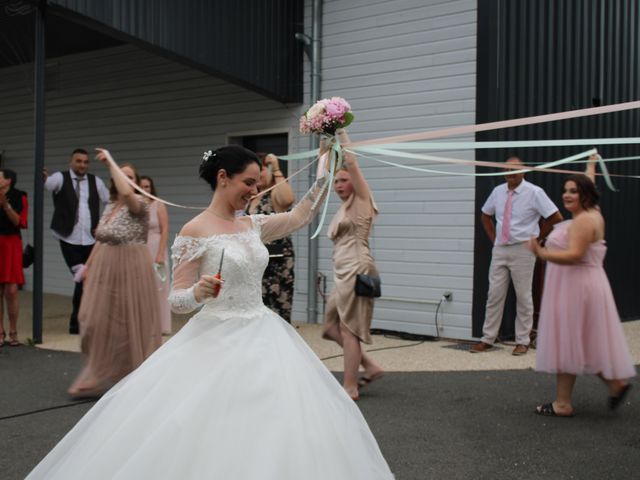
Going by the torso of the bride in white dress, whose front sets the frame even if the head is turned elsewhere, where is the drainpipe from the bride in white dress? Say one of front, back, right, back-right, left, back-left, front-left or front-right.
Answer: back-left

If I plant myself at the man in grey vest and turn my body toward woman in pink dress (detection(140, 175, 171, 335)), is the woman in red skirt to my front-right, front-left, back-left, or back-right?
back-right

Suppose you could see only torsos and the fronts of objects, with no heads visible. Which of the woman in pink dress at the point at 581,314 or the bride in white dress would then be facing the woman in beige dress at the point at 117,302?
the woman in pink dress

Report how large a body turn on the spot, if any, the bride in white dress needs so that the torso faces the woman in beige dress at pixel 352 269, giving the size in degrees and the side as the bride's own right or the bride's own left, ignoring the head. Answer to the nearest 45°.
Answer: approximately 90° to the bride's own left

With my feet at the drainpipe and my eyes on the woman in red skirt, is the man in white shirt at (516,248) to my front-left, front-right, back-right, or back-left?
back-left

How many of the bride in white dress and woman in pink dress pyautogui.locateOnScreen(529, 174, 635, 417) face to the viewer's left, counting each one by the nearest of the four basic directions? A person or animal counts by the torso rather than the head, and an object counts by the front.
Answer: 1

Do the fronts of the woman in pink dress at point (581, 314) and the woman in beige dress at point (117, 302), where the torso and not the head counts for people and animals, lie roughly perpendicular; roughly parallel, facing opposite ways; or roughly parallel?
roughly perpendicular

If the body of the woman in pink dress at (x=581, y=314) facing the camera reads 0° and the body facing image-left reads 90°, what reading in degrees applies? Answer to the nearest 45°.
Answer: approximately 90°
